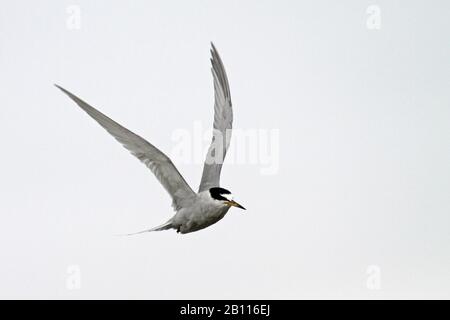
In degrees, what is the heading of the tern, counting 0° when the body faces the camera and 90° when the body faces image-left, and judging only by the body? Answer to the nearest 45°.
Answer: approximately 315°
